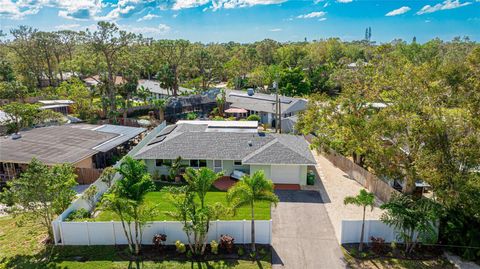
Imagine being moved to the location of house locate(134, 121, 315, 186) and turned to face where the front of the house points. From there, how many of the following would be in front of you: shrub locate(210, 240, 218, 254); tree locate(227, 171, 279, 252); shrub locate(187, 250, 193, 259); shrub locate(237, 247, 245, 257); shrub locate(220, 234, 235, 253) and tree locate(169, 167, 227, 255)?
6

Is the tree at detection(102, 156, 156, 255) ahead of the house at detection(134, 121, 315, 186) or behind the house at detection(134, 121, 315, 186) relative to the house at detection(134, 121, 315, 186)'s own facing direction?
ahead

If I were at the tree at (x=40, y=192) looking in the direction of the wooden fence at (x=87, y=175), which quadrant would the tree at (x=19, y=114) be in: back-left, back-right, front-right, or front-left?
front-left

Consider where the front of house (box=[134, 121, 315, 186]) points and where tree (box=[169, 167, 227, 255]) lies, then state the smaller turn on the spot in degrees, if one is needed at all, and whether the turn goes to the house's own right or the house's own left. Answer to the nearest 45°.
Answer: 0° — it already faces it

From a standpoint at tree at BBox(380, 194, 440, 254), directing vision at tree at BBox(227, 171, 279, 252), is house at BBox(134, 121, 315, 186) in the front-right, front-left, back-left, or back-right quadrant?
front-right

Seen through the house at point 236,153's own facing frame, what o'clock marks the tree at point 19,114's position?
The tree is roughly at 4 o'clock from the house.

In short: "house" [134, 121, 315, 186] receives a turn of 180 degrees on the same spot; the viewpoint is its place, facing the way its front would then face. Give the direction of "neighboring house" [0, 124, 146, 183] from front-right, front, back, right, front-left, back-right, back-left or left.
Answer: left

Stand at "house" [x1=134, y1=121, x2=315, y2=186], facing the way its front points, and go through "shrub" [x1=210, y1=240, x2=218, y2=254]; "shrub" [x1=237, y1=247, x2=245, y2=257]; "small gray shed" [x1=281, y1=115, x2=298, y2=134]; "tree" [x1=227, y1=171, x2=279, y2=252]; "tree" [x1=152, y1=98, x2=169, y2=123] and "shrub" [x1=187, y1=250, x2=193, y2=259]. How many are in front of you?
4

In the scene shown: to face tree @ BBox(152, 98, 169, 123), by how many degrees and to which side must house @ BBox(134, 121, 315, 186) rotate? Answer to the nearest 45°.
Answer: approximately 135° to its right

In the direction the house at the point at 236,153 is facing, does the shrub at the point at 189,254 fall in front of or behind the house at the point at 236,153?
in front

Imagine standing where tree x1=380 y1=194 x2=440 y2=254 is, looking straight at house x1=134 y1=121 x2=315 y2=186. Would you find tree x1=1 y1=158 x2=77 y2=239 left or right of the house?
left

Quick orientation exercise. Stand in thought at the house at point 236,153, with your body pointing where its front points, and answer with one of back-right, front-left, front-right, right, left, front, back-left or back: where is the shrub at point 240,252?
front

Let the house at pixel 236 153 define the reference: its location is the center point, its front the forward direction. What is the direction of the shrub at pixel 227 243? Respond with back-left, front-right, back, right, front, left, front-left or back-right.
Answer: front

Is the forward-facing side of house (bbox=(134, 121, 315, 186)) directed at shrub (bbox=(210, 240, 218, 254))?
yes

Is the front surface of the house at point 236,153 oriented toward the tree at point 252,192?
yes

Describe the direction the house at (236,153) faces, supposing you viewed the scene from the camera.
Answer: facing the viewer

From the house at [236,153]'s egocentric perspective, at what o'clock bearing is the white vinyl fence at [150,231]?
The white vinyl fence is roughly at 1 o'clock from the house.

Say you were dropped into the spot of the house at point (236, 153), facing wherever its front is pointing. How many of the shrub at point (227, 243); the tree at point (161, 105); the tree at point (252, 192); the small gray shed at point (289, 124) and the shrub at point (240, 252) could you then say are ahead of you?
3

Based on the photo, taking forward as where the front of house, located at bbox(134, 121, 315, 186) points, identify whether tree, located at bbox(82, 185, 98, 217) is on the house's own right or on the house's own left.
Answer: on the house's own right

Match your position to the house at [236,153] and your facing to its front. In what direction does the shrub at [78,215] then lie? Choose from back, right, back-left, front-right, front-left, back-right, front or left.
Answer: front-right

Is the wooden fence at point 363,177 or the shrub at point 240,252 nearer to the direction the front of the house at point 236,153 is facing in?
the shrub

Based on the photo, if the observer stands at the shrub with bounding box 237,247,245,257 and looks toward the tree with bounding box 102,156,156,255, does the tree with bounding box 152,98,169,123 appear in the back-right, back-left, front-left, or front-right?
front-right
